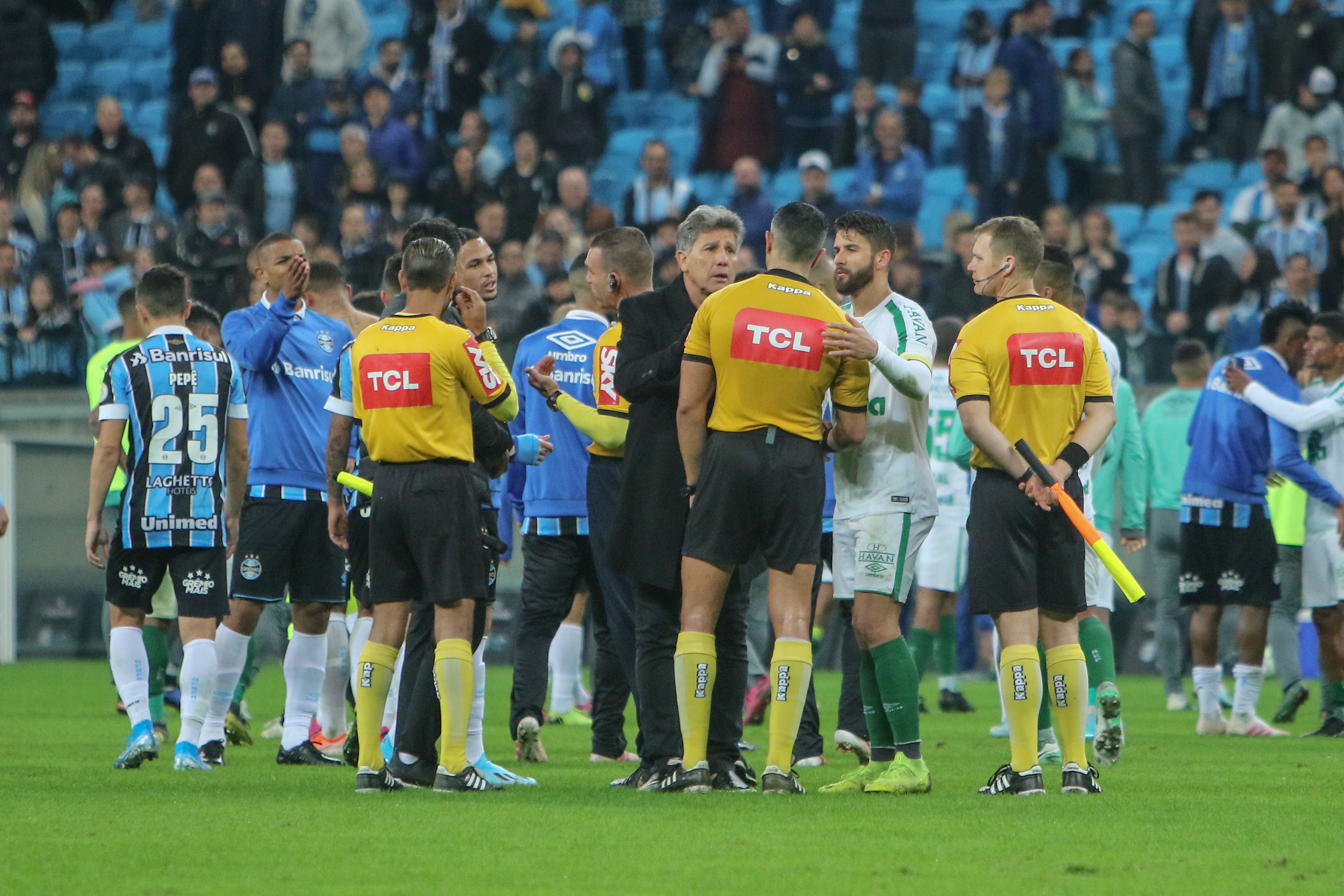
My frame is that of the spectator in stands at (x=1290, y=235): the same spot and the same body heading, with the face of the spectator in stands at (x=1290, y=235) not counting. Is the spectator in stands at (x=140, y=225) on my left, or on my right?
on my right

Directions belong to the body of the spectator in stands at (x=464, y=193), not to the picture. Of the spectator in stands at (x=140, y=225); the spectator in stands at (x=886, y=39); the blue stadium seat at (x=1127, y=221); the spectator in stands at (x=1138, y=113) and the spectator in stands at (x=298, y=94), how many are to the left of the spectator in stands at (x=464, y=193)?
3

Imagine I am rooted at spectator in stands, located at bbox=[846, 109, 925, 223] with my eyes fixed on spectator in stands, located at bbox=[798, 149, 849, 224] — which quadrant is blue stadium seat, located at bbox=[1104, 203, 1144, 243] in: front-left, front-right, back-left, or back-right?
back-left

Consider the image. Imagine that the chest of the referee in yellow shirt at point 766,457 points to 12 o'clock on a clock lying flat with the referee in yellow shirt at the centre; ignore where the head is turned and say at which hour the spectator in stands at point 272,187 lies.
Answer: The spectator in stands is roughly at 11 o'clock from the referee in yellow shirt.

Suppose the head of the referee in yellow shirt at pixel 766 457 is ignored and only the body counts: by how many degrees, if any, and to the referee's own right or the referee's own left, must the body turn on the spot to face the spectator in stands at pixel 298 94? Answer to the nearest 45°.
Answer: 0° — they already face them

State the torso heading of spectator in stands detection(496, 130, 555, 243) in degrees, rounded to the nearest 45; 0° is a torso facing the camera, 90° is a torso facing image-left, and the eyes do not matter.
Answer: approximately 0°

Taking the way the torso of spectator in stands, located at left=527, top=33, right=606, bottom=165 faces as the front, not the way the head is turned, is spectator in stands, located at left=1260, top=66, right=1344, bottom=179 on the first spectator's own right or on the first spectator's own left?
on the first spectator's own left

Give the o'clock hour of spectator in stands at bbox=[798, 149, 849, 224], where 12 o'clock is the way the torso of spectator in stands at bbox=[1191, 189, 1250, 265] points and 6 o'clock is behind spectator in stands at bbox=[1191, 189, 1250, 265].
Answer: spectator in stands at bbox=[798, 149, 849, 224] is roughly at 3 o'clock from spectator in stands at bbox=[1191, 189, 1250, 265].
